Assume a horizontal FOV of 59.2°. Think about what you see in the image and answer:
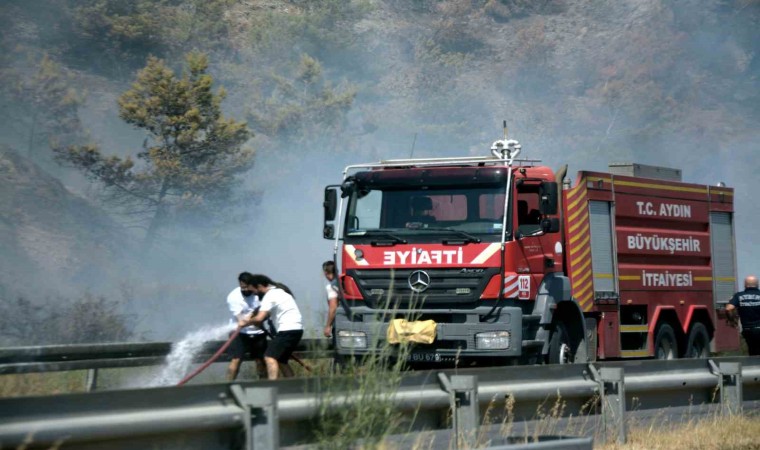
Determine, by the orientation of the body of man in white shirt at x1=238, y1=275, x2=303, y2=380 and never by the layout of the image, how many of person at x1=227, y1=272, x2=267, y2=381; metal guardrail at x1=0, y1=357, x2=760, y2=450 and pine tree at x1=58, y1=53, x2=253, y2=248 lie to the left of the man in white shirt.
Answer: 1

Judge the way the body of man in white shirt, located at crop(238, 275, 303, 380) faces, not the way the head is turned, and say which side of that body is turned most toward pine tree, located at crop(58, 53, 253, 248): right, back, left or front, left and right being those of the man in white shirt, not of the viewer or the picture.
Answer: right

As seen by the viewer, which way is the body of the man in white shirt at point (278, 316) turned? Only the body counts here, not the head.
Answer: to the viewer's left

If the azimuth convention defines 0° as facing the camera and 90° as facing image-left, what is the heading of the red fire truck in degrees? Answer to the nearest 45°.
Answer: approximately 45°

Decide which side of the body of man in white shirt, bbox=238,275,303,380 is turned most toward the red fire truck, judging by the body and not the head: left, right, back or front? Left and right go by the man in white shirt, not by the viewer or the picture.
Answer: back

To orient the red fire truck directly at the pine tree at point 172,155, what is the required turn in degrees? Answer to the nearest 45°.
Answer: approximately 90° to its right

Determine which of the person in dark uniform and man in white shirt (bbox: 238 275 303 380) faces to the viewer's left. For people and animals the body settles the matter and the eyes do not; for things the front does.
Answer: the man in white shirt

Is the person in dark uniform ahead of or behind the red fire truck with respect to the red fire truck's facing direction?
behind
